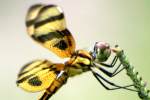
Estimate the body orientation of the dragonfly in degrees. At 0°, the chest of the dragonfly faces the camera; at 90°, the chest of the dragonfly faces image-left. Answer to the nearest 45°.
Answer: approximately 270°
